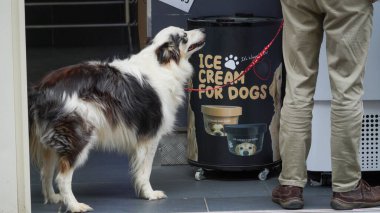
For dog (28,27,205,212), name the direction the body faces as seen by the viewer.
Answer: to the viewer's right
